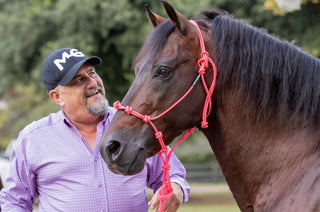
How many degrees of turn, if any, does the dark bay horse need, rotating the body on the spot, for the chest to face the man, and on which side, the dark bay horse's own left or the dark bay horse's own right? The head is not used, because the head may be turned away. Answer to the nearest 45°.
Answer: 0° — it already faces them

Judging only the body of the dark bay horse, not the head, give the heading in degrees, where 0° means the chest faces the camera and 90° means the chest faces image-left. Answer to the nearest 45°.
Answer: approximately 90°

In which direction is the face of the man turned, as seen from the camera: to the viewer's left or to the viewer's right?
to the viewer's right
